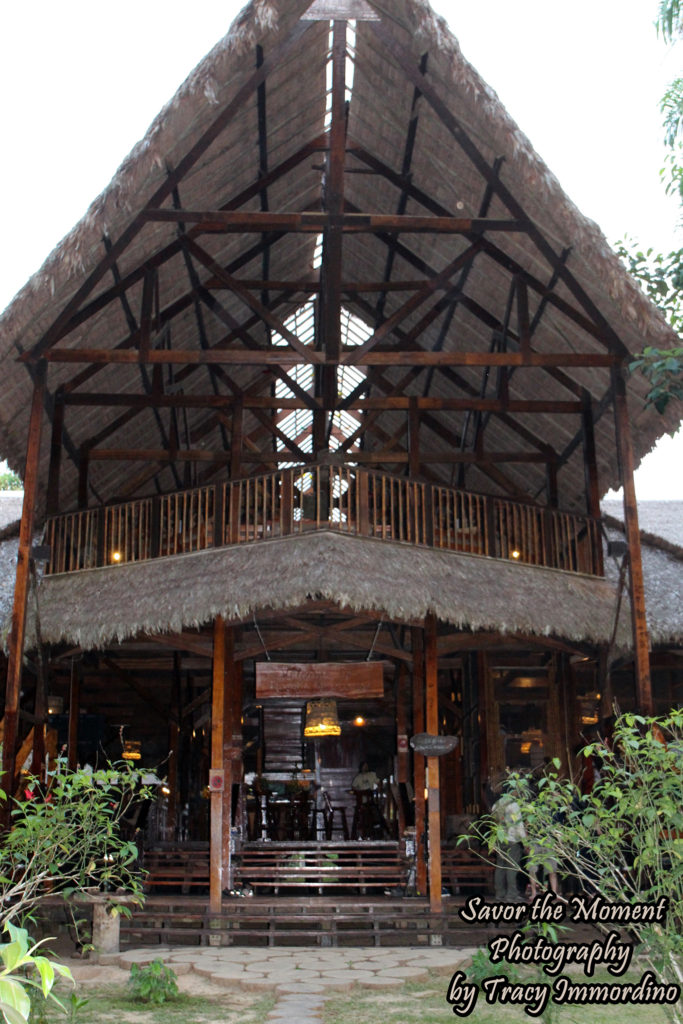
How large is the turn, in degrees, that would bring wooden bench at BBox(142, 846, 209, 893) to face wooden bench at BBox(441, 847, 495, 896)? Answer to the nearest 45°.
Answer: approximately 90° to its left

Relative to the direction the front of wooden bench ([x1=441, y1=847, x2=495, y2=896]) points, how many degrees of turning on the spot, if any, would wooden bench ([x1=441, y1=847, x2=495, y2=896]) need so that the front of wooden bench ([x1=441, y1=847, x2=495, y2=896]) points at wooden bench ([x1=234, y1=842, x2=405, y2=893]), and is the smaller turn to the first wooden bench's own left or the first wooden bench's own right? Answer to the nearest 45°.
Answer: approximately 90° to the first wooden bench's own right

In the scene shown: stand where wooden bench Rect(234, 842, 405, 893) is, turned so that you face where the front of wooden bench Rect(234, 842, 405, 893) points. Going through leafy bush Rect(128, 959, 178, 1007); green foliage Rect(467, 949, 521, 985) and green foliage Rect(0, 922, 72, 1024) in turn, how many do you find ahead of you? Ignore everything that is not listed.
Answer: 3

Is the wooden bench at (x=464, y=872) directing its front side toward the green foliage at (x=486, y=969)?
yes

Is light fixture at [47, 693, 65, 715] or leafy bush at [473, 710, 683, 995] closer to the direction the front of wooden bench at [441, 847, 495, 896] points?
the leafy bush

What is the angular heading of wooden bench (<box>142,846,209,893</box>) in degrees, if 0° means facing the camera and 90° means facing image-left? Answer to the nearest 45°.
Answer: approximately 0°

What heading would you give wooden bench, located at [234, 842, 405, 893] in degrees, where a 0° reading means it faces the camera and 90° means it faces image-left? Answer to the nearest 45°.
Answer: approximately 0°
